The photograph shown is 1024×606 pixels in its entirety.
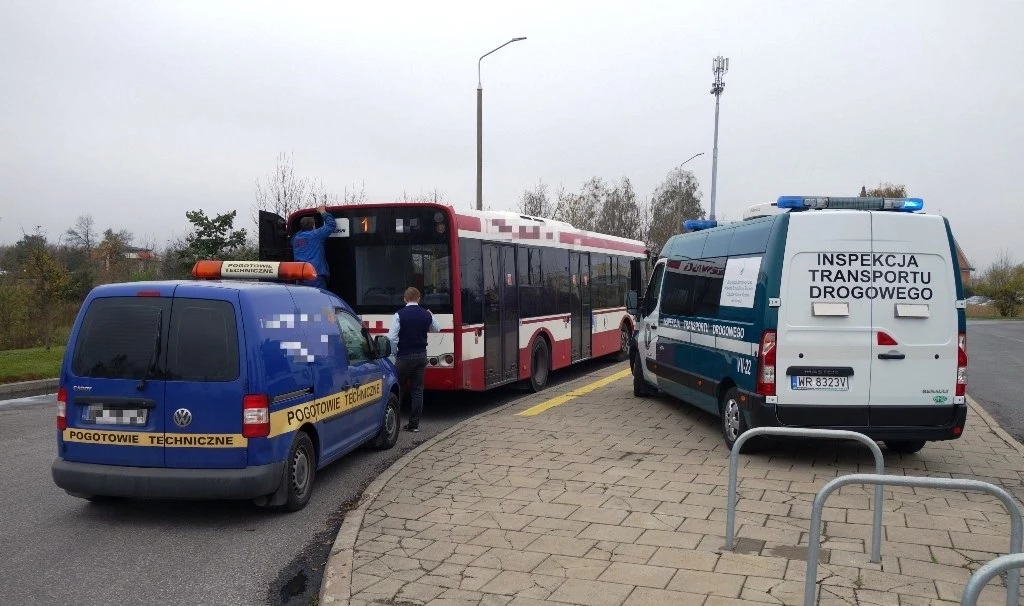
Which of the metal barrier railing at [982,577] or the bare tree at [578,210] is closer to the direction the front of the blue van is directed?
the bare tree

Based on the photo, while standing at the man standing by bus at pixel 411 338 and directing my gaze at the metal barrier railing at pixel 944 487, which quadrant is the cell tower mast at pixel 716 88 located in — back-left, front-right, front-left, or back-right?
back-left

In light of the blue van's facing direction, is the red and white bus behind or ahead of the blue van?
ahead

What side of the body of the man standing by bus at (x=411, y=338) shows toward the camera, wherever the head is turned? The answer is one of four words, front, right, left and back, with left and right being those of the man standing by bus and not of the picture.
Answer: back

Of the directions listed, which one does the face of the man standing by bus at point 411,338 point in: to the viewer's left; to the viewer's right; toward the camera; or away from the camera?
away from the camera

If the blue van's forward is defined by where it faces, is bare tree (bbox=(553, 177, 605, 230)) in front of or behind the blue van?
in front

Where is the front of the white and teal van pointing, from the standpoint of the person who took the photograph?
facing away from the viewer and to the left of the viewer

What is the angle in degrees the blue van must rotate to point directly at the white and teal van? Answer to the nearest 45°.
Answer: approximately 45° to its right
